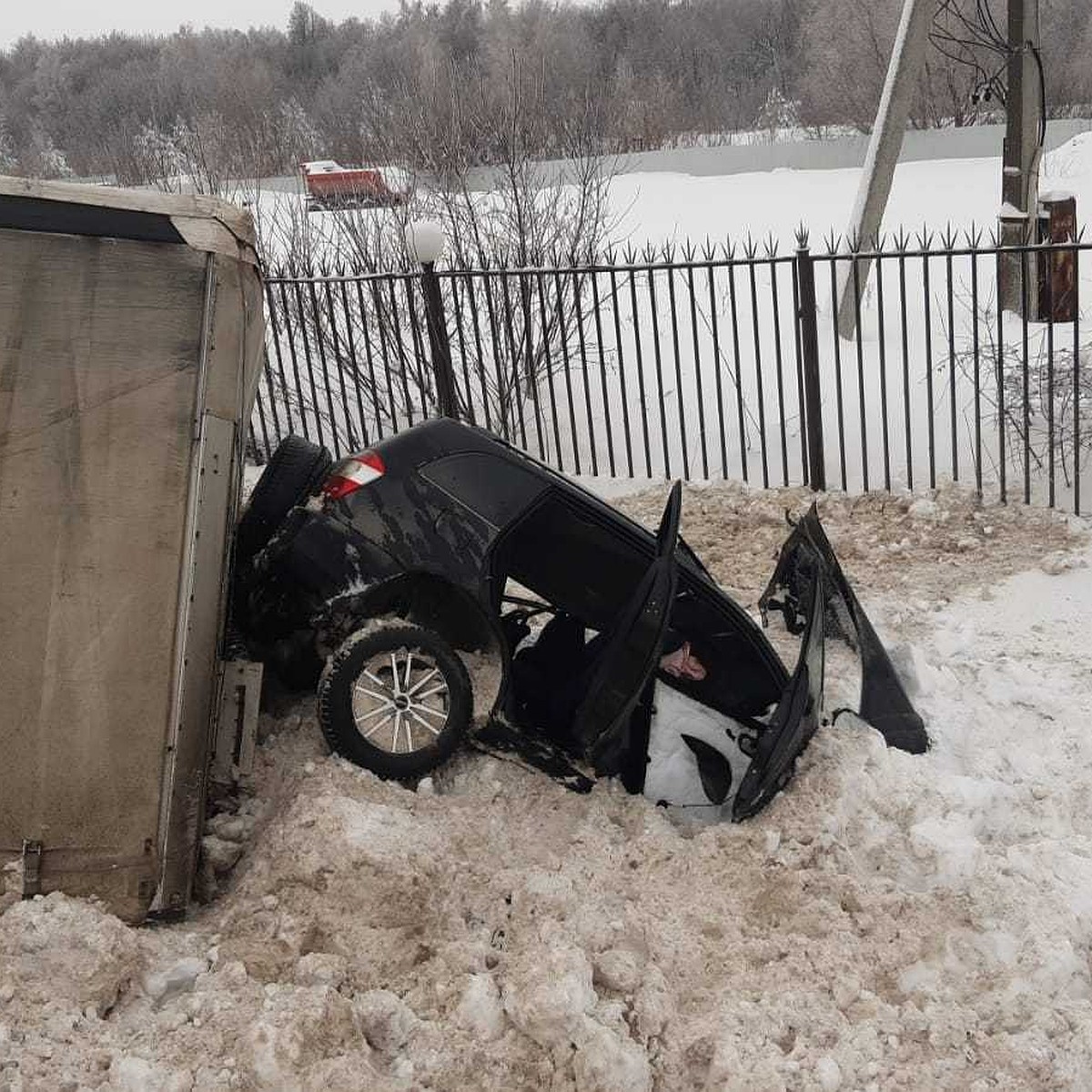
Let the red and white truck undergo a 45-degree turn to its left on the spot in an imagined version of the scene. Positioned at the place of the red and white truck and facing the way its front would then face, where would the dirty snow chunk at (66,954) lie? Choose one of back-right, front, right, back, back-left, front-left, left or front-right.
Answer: front-left

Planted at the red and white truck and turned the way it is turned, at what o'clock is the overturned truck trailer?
The overturned truck trailer is roughly at 9 o'clock from the red and white truck.

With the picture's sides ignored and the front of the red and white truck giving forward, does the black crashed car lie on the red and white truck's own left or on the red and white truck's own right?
on the red and white truck's own left

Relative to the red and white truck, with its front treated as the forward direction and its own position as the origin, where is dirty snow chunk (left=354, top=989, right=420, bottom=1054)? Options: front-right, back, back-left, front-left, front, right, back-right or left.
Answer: left

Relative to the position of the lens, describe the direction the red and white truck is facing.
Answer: facing to the left of the viewer

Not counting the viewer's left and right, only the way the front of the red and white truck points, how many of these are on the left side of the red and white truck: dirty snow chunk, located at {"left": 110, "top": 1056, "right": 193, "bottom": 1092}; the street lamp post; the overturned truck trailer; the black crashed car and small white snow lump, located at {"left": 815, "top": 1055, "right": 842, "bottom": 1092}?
5

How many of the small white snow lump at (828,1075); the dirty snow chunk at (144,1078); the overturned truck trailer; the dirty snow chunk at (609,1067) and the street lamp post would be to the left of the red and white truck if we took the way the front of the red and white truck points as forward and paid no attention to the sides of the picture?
5

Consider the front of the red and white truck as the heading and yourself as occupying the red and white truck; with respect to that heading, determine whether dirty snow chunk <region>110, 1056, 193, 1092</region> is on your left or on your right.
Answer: on your left

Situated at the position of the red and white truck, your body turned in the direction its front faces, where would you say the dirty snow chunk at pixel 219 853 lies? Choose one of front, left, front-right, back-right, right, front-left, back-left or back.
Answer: left

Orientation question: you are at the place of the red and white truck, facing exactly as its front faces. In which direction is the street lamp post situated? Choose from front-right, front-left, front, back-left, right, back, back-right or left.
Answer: left

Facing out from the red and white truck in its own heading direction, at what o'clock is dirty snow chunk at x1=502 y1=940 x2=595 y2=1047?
The dirty snow chunk is roughly at 9 o'clock from the red and white truck.

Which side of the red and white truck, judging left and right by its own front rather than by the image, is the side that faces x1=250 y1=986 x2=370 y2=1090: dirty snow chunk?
left
